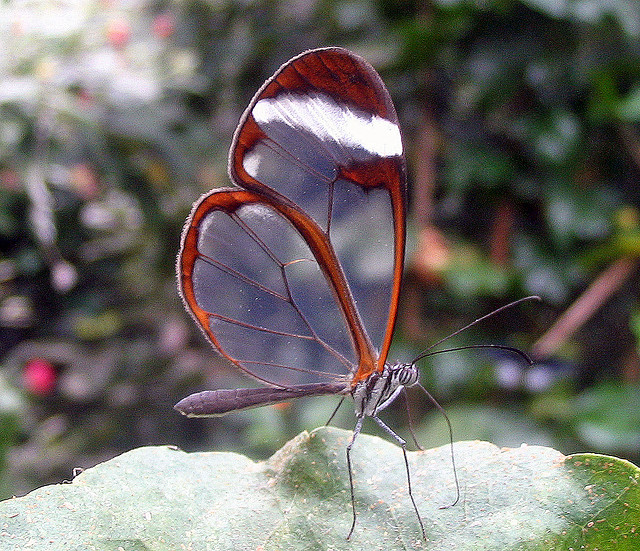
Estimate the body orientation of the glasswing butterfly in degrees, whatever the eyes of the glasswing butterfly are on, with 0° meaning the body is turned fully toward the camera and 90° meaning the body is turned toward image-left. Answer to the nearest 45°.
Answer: approximately 270°

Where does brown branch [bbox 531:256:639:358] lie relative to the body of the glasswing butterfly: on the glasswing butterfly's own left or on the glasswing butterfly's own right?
on the glasswing butterfly's own left
